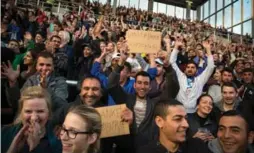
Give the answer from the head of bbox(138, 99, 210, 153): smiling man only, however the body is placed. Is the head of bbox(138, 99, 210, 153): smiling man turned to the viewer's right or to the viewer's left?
to the viewer's right

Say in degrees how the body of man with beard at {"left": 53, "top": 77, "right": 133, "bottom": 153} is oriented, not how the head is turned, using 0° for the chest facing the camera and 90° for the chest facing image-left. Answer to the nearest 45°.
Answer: approximately 0°

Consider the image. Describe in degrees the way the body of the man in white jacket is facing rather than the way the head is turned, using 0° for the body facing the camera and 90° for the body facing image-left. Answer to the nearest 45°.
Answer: approximately 0°

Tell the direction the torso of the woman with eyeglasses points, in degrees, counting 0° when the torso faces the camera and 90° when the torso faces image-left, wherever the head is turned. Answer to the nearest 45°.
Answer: approximately 45°

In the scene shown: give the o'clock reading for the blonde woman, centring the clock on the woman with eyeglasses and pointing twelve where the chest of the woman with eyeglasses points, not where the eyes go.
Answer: The blonde woman is roughly at 3 o'clock from the woman with eyeglasses.

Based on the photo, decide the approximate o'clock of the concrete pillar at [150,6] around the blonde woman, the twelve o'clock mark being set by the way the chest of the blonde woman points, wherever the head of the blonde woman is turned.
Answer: The concrete pillar is roughly at 7 o'clock from the blonde woman.

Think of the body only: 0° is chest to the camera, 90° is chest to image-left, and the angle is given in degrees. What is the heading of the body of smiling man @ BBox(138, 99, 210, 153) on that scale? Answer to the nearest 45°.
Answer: approximately 315°
